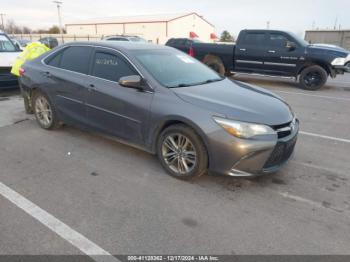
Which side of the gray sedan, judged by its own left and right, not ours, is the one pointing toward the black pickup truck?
left

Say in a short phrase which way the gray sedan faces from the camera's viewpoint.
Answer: facing the viewer and to the right of the viewer

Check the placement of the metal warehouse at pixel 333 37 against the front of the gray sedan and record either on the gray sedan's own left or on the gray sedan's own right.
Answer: on the gray sedan's own left
